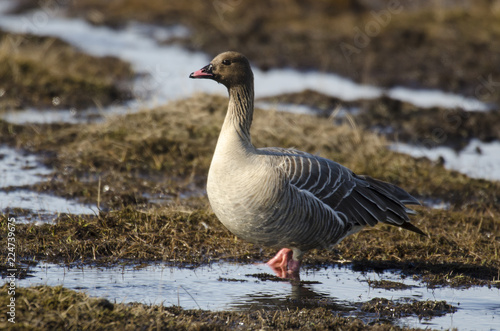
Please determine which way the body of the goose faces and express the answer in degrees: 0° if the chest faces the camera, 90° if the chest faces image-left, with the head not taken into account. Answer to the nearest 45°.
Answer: approximately 90°
